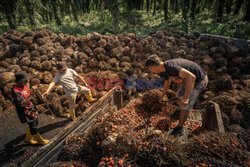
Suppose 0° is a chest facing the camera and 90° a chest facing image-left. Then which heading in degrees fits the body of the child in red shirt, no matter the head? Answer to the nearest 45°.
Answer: approximately 315°

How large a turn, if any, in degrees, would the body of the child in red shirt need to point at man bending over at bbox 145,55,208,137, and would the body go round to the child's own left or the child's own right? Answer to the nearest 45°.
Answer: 0° — they already face them

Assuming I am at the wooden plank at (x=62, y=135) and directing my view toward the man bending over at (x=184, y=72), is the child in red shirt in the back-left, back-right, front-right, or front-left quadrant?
back-left
